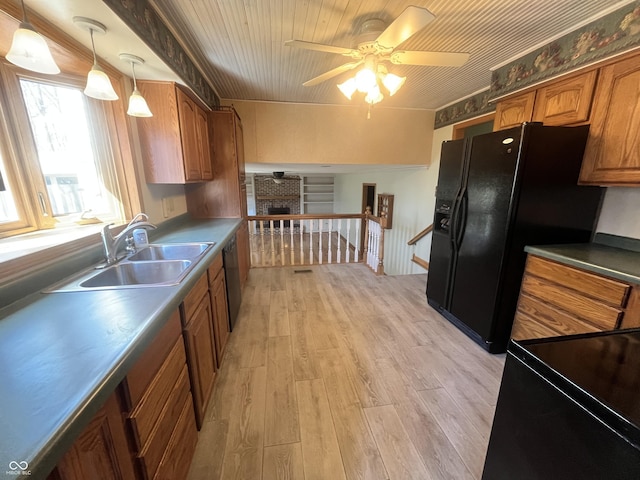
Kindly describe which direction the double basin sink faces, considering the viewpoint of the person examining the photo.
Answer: facing to the right of the viewer

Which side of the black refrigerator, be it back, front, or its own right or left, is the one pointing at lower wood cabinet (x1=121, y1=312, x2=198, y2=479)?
front

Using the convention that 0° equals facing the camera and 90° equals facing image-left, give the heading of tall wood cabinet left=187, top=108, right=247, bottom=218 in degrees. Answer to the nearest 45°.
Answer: approximately 270°

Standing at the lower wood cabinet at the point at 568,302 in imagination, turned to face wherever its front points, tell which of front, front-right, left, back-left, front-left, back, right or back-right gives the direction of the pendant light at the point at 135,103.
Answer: front

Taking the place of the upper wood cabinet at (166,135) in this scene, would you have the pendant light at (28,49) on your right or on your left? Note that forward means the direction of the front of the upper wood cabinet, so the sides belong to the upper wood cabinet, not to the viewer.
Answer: on your right

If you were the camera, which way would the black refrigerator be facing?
facing the viewer and to the left of the viewer

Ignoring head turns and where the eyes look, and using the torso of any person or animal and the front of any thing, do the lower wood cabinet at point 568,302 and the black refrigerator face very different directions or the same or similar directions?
same or similar directions

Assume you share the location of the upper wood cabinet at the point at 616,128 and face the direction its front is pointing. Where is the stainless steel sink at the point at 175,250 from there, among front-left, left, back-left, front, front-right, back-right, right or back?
front

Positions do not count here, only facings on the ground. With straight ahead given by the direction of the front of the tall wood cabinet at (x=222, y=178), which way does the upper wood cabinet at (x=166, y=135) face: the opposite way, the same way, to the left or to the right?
the same way

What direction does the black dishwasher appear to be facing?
to the viewer's right

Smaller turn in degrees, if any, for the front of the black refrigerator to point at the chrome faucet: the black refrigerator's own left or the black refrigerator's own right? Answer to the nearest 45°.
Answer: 0° — it already faces it

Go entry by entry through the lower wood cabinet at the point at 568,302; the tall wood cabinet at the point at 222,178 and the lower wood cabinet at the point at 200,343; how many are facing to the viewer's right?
2

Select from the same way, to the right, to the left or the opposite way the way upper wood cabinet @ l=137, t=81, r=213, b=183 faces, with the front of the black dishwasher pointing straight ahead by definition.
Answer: the same way

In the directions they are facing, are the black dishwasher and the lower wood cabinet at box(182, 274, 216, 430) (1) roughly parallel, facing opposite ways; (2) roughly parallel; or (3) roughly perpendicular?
roughly parallel

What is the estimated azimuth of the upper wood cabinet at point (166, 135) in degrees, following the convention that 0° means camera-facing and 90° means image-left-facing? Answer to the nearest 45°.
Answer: approximately 270°

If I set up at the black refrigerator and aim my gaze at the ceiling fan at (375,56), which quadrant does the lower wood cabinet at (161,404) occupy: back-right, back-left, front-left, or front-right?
front-left

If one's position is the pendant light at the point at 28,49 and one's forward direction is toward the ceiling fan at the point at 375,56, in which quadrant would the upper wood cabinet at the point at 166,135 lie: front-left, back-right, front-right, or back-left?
front-left

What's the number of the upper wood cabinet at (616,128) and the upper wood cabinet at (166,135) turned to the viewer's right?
1
